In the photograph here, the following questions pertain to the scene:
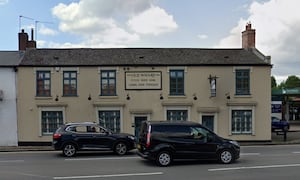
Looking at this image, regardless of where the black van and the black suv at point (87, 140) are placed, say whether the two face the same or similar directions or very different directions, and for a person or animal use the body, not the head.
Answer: same or similar directions

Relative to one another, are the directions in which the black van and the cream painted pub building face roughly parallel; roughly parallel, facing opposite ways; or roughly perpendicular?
roughly perpendicular

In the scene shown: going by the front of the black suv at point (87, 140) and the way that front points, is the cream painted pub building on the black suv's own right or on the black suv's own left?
on the black suv's own left

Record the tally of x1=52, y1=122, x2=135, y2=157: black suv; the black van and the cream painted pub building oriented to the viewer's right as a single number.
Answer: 2

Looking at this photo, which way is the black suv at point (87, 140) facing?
to the viewer's right

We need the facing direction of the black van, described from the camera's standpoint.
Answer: facing to the right of the viewer

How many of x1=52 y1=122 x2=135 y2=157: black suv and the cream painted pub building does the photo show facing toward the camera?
1

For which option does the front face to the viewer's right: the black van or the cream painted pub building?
the black van

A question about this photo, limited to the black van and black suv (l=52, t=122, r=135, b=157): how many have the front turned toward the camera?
0

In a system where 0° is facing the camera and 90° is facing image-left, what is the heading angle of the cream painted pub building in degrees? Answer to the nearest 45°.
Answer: approximately 0°

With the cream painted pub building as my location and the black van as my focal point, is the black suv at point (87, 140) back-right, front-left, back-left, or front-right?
front-right

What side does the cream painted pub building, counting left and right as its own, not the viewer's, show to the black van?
front

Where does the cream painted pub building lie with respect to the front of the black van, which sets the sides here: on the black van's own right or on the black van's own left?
on the black van's own left
